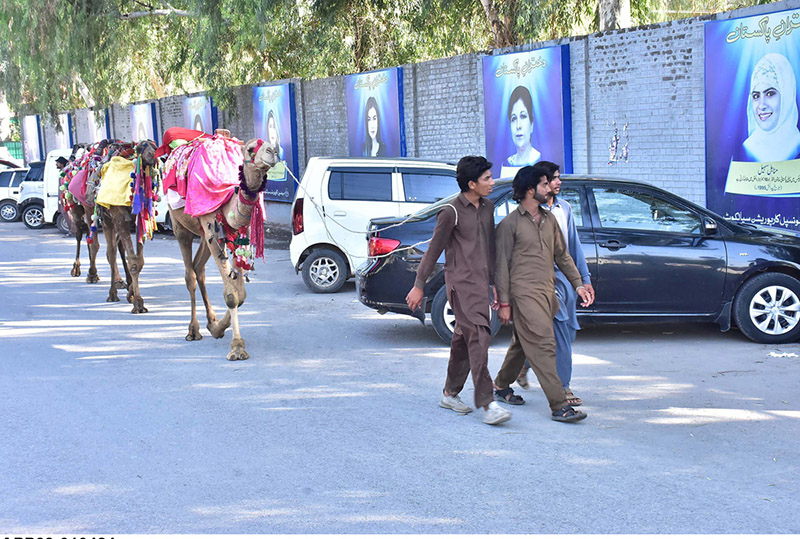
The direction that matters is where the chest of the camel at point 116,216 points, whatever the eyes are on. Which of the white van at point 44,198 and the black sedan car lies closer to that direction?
the black sedan car

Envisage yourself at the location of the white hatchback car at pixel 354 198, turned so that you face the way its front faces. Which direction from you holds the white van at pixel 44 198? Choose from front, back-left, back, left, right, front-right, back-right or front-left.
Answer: back-left

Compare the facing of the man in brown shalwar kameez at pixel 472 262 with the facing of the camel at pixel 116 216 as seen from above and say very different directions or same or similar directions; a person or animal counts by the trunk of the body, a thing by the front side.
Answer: same or similar directions

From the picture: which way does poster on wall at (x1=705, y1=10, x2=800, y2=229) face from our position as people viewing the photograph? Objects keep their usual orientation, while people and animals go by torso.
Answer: facing the viewer and to the left of the viewer

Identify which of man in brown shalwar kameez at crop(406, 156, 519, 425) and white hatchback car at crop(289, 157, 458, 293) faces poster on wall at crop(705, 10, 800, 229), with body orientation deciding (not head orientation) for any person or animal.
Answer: the white hatchback car

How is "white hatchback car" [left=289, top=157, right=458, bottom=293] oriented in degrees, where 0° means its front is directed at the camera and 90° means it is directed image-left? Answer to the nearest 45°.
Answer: approximately 270°

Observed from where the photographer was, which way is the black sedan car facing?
facing to the right of the viewer

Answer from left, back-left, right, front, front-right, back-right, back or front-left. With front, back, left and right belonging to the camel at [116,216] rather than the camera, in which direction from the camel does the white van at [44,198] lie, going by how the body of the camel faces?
back-left

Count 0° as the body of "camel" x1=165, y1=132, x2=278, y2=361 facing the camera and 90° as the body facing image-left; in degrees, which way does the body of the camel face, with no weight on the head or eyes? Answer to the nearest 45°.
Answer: approximately 315°

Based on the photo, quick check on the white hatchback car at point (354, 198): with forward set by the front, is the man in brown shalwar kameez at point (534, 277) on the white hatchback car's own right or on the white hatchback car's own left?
on the white hatchback car's own right

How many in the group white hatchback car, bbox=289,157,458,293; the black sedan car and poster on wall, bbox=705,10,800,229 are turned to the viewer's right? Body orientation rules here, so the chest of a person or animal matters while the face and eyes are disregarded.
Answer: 2

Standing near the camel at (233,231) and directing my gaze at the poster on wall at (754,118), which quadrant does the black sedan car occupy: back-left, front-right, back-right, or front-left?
front-right

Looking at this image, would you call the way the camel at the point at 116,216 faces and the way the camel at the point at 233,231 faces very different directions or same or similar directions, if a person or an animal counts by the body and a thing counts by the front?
same or similar directions

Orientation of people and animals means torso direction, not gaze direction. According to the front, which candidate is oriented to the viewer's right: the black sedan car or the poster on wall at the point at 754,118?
the black sedan car

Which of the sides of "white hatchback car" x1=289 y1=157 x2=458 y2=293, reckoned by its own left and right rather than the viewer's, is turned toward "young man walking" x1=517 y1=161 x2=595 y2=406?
right
